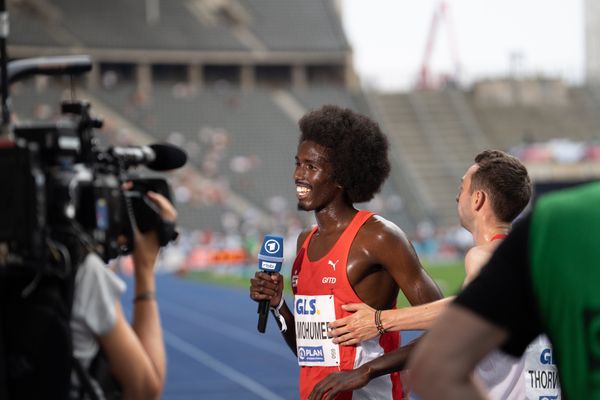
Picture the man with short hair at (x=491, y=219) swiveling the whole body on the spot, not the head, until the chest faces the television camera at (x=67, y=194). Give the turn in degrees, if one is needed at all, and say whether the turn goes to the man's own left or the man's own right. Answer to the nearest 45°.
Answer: approximately 90° to the man's own left

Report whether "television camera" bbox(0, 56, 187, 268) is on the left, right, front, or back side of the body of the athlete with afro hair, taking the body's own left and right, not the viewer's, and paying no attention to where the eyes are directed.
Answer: front

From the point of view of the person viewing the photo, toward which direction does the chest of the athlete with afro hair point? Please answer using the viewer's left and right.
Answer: facing the viewer and to the left of the viewer

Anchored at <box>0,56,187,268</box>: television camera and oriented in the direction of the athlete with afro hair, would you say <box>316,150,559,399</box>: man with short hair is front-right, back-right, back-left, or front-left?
front-right

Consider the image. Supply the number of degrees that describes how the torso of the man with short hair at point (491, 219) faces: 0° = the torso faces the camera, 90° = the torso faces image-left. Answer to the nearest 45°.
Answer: approximately 135°
